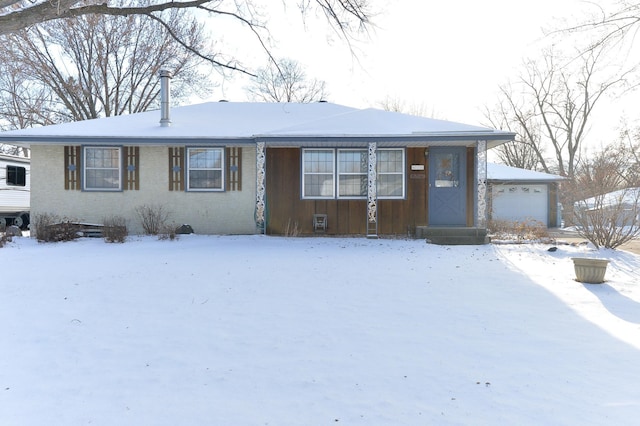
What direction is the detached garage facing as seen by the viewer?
toward the camera

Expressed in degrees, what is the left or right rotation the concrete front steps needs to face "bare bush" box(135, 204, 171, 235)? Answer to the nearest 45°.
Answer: approximately 90° to its right

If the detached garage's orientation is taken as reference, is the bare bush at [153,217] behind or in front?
in front

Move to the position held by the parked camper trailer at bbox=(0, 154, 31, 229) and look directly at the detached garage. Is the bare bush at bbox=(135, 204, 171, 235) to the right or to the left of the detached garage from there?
right

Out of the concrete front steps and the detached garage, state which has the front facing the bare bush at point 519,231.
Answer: the detached garage

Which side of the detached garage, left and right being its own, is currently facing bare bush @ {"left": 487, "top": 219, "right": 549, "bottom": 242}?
front

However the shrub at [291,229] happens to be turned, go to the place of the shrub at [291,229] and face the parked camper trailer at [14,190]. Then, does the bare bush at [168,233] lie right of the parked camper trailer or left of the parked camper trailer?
left

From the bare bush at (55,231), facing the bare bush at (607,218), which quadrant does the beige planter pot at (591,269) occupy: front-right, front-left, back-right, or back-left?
front-right

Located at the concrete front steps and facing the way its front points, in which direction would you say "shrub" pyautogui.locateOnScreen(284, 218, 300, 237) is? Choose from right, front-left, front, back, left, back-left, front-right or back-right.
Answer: right

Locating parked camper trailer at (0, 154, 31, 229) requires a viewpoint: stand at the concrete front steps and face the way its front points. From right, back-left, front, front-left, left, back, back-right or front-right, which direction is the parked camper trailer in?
right

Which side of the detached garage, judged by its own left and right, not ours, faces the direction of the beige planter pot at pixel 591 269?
front

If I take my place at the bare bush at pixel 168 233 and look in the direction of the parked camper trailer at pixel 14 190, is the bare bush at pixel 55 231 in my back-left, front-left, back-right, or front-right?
front-left

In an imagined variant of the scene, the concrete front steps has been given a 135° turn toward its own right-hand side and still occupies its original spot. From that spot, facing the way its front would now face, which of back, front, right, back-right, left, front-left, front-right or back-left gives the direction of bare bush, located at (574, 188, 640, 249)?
back-right

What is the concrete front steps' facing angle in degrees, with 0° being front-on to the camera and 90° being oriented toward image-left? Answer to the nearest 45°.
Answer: approximately 0°

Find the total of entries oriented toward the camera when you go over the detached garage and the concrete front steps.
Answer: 2
